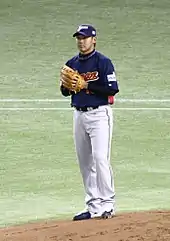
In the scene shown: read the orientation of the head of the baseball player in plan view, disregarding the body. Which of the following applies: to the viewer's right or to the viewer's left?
to the viewer's left

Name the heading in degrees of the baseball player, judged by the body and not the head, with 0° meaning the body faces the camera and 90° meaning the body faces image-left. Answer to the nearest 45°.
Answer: approximately 45°
